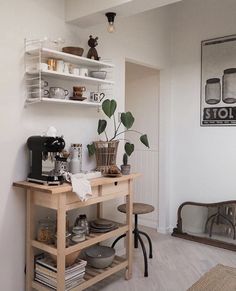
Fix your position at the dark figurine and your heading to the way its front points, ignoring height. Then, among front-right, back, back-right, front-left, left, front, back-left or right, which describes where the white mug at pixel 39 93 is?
right

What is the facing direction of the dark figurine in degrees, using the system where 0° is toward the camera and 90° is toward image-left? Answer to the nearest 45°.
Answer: approximately 315°

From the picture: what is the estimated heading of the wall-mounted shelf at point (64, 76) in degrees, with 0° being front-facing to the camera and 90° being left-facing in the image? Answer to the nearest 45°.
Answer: approximately 315°
